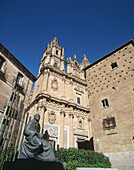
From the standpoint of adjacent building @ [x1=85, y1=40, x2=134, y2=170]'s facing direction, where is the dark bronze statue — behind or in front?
in front

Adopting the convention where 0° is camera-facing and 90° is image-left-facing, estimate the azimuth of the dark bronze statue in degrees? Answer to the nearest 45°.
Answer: approximately 315°

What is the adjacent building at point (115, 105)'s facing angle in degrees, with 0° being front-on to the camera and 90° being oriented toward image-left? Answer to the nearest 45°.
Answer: approximately 45°

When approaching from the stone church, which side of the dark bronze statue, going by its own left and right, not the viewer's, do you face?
left

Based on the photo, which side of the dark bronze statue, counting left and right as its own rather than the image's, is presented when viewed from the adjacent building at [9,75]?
back

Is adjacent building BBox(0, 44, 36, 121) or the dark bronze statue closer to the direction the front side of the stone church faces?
the dark bronze statue

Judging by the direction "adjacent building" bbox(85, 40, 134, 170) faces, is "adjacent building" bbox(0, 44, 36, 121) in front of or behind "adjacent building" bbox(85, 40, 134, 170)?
in front
